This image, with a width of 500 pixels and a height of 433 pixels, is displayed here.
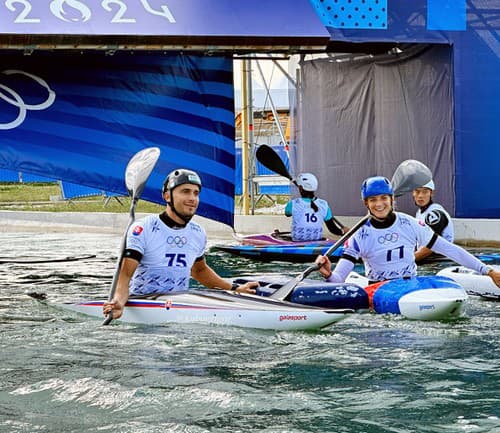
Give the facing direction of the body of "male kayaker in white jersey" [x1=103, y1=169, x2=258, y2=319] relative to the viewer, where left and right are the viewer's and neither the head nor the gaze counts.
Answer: facing the viewer and to the right of the viewer

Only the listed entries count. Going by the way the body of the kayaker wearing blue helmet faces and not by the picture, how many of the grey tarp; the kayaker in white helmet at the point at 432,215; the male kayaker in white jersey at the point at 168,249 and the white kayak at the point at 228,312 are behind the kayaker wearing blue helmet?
2

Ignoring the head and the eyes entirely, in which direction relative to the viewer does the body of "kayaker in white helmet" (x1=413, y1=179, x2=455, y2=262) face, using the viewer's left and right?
facing the viewer and to the left of the viewer

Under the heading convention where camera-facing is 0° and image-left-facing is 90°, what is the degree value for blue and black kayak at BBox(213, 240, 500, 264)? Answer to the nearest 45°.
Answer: approximately 90°

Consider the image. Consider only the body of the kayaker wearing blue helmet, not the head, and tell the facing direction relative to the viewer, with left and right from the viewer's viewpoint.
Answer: facing the viewer

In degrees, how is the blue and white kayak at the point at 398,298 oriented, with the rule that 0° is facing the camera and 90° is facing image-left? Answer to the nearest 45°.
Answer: approximately 315°

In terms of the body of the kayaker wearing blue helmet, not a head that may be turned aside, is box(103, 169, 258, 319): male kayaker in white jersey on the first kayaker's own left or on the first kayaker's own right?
on the first kayaker's own right

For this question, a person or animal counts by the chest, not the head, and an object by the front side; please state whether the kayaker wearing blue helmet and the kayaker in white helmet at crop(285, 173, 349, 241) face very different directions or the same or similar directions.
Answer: very different directions

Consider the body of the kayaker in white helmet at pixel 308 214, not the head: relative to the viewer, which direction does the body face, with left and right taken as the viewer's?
facing away from the viewer

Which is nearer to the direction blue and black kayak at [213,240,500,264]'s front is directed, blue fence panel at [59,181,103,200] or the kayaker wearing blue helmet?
the blue fence panel
